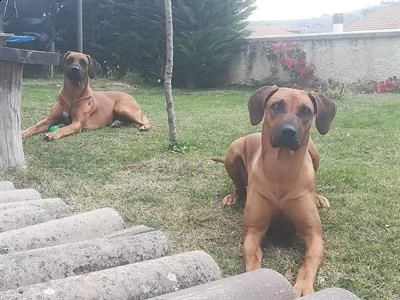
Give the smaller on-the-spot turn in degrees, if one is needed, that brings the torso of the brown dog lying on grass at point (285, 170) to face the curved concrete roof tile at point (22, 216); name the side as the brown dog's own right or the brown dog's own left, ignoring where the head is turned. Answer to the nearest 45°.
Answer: approximately 90° to the brown dog's own right

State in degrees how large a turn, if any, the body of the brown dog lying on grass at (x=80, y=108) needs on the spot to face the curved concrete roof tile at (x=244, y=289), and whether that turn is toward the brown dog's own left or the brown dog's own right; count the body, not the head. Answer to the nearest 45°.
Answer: approximately 45° to the brown dog's own left

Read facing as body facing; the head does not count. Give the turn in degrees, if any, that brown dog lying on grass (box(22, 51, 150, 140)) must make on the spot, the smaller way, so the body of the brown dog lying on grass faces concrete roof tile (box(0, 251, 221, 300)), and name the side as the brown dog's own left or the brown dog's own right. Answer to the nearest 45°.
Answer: approximately 45° to the brown dog's own left

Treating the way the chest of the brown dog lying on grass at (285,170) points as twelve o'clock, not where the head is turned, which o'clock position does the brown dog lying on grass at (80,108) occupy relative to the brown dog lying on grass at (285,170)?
the brown dog lying on grass at (80,108) is roughly at 5 o'clock from the brown dog lying on grass at (285,170).

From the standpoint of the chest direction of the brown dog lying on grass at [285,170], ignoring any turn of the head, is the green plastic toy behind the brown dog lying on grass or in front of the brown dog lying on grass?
behind

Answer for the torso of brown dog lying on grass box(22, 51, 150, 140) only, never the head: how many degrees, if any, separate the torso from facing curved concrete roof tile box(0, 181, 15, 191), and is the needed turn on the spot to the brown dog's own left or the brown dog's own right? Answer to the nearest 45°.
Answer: approximately 45° to the brown dog's own left

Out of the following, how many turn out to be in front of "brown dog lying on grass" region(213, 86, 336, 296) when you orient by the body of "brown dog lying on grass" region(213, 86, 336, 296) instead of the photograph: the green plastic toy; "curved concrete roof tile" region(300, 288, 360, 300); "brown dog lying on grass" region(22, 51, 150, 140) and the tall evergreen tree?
1

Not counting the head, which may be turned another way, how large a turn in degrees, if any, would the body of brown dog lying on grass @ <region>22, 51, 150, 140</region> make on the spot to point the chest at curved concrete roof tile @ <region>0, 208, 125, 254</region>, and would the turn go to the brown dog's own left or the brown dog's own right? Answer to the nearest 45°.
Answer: approximately 45° to the brown dog's own left

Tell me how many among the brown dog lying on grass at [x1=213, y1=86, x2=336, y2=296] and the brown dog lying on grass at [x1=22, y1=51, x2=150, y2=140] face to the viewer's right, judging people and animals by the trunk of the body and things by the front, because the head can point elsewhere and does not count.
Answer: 0

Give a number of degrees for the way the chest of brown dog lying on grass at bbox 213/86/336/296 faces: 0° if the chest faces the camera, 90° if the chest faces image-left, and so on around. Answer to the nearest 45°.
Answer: approximately 0°

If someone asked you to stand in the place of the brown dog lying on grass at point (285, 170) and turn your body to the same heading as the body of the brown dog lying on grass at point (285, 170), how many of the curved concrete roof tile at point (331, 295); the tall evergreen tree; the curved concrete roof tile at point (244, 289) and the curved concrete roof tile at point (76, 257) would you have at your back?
1

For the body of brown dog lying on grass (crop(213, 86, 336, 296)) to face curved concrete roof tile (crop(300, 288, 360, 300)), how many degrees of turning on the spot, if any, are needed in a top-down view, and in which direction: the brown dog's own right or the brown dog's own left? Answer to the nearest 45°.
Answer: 0° — it already faces it

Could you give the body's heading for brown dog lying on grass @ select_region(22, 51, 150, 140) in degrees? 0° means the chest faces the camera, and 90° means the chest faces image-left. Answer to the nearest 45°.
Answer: approximately 45°
